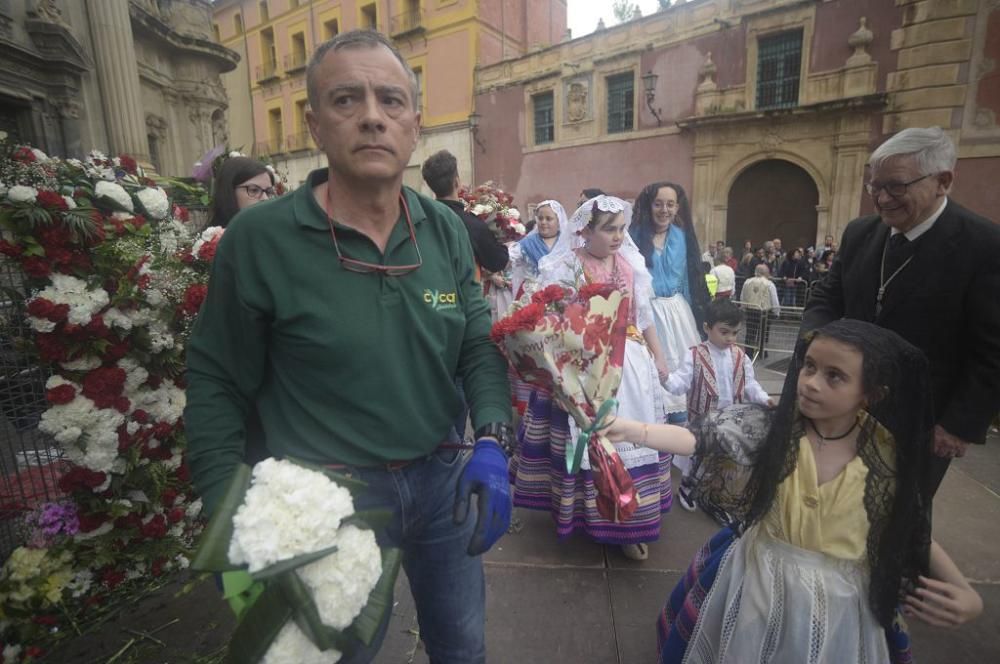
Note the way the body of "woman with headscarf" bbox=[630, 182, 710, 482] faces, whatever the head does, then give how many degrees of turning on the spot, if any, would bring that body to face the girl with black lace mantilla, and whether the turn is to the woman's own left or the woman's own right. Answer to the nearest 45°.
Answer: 0° — they already face them

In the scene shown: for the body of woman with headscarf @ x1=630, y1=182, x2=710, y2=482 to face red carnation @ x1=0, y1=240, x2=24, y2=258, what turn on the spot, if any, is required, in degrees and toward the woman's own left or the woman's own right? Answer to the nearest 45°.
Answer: approximately 45° to the woman's own right

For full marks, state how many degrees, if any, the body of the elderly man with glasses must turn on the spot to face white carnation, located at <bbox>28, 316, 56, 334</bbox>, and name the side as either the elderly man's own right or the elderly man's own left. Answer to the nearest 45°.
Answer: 0° — they already face it

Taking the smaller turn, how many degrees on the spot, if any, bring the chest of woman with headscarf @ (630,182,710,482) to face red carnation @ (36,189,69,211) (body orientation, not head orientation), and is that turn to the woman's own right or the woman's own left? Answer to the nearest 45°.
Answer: approximately 45° to the woman's own right

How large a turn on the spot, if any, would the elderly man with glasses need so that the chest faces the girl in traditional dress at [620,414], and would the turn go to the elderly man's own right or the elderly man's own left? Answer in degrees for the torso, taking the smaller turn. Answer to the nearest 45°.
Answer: approximately 45° to the elderly man's own right

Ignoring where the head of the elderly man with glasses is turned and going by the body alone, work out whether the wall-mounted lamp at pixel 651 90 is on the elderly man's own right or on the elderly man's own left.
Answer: on the elderly man's own right

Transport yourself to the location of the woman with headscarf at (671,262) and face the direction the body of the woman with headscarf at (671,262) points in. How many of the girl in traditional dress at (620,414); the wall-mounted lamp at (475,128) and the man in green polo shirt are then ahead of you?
2
